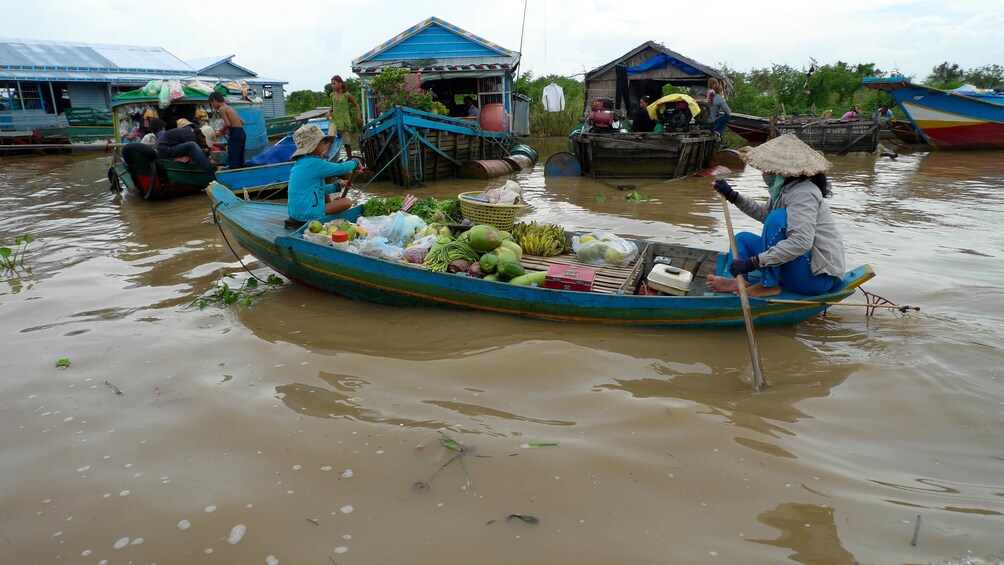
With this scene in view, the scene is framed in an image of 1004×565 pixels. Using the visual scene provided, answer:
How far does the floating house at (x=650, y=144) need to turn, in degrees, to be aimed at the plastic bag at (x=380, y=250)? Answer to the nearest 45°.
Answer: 0° — it already faces it

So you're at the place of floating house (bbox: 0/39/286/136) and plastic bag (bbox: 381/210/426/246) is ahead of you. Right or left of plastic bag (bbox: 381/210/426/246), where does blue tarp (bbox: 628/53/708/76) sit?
left

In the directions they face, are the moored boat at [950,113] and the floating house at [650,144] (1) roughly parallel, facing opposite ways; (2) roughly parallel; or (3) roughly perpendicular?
roughly perpendicular

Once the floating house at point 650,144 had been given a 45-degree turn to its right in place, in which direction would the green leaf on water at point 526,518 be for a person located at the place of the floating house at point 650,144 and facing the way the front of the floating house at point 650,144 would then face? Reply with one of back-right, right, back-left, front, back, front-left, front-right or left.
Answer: front-left

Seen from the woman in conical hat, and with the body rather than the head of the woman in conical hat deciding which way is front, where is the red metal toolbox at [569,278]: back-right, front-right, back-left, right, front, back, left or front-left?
front

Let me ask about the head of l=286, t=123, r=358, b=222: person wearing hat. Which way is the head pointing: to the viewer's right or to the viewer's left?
to the viewer's right

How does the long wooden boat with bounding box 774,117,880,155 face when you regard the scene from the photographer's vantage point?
facing to the left of the viewer

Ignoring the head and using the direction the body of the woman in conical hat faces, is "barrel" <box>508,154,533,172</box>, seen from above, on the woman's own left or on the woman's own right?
on the woman's own right

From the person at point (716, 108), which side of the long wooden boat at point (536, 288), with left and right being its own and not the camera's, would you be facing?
right

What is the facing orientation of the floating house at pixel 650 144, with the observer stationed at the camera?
facing the viewer

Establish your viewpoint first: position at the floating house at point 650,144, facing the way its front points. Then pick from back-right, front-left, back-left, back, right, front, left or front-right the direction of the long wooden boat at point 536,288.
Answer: front

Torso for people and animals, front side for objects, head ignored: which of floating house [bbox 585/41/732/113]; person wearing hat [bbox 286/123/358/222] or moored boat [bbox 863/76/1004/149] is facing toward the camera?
the floating house

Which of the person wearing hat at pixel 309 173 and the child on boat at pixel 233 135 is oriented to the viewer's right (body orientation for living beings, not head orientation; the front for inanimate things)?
the person wearing hat

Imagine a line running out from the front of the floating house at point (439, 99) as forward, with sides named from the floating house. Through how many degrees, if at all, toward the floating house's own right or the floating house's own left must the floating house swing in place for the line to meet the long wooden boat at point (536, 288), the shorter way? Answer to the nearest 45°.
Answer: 0° — it already faces it

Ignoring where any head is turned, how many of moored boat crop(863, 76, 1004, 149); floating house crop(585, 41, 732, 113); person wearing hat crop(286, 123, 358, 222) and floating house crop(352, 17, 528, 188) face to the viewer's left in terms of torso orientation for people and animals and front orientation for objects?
1
